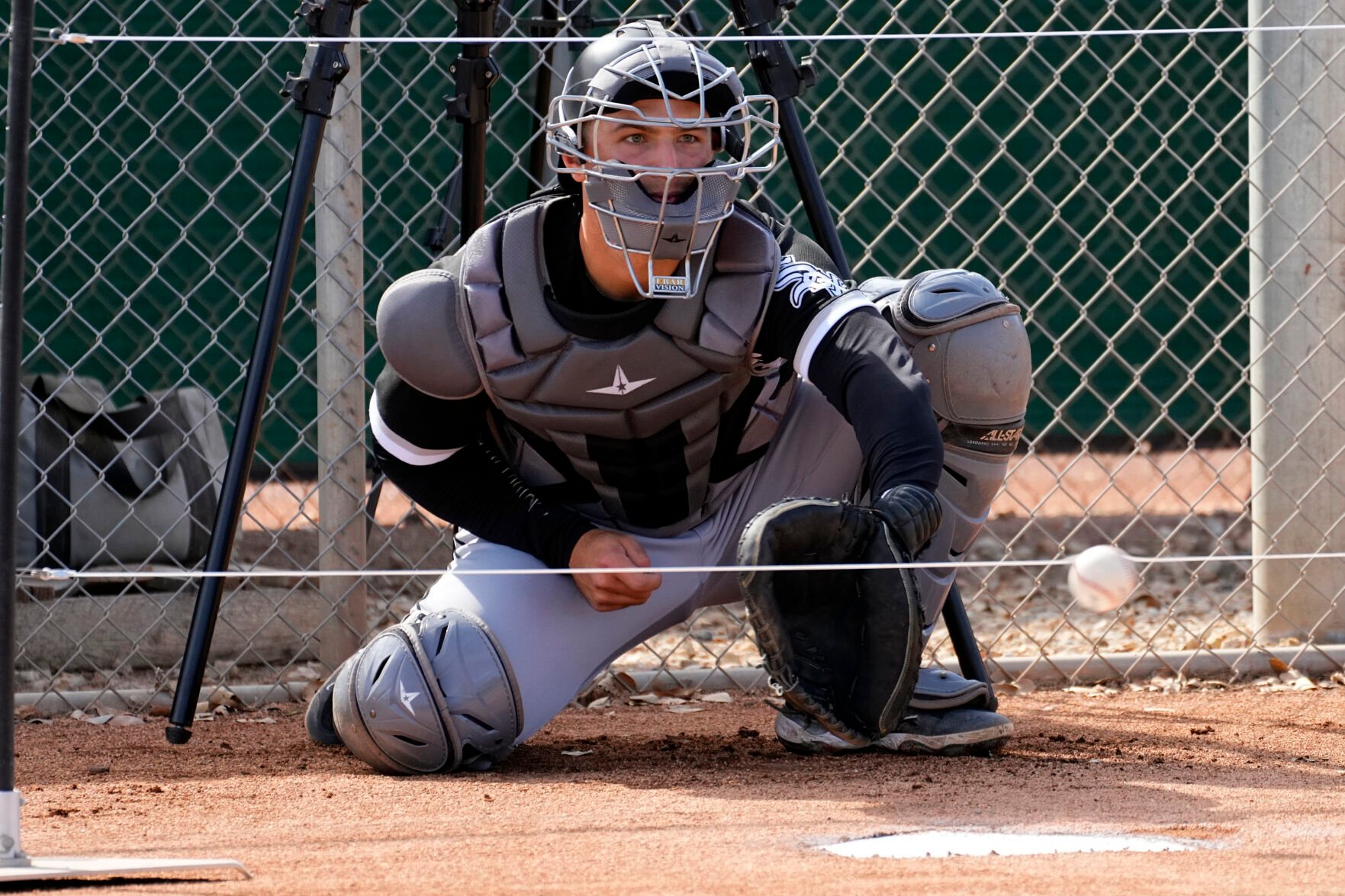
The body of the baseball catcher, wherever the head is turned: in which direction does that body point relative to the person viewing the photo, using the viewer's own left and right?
facing the viewer

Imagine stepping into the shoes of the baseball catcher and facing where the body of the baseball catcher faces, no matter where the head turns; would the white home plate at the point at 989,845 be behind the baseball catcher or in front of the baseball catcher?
in front

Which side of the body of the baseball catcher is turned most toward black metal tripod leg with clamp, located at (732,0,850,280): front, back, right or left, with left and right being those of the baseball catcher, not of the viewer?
back

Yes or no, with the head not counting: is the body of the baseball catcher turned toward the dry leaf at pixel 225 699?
no

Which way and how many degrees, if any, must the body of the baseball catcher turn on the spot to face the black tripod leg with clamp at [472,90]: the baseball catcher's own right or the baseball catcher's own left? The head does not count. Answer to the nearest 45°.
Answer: approximately 135° to the baseball catcher's own right

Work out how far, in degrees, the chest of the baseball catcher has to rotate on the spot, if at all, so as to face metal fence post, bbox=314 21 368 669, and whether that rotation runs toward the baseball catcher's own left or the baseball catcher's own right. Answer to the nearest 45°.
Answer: approximately 135° to the baseball catcher's own right

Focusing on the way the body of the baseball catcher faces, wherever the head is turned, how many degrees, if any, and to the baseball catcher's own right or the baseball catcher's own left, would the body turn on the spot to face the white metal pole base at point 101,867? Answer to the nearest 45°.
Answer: approximately 45° to the baseball catcher's own right

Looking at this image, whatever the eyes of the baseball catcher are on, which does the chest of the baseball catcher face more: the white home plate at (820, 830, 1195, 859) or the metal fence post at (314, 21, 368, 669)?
the white home plate

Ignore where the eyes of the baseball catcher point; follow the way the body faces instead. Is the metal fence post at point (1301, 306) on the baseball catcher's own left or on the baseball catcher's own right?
on the baseball catcher's own left
